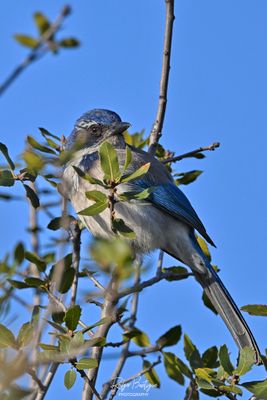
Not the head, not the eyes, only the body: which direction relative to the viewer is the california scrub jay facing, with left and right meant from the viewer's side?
facing the viewer and to the left of the viewer
